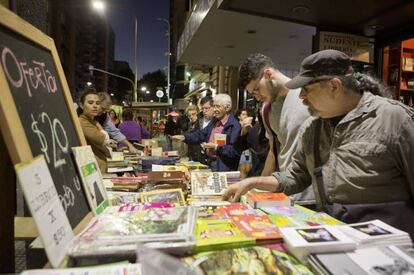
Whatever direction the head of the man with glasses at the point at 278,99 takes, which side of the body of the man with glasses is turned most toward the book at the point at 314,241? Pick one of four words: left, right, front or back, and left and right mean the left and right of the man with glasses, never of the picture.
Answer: left

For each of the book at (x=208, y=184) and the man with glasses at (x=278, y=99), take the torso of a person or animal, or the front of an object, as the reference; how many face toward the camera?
1

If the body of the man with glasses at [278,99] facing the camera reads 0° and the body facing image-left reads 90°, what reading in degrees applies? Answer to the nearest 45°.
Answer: approximately 90°

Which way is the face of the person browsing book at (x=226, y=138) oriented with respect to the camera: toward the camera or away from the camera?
toward the camera

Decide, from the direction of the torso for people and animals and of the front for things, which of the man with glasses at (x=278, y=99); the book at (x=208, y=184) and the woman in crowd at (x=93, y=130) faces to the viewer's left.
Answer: the man with glasses

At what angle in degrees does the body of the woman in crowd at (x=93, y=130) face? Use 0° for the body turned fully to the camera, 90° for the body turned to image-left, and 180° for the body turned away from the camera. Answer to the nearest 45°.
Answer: approximately 315°

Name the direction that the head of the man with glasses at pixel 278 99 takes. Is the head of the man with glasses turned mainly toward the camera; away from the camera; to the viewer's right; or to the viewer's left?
to the viewer's left

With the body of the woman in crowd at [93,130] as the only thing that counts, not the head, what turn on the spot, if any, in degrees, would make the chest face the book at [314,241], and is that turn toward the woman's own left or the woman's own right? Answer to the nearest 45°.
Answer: approximately 45° to the woman's own right

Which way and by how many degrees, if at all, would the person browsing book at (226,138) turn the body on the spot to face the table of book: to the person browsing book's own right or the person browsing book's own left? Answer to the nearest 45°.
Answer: approximately 45° to the person browsing book's own left

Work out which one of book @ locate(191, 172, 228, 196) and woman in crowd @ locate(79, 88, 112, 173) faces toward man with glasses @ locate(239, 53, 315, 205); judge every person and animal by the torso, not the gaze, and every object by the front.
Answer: the woman in crowd

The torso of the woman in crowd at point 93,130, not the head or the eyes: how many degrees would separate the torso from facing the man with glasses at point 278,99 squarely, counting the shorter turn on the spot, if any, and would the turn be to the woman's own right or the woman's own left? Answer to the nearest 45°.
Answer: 0° — they already face them

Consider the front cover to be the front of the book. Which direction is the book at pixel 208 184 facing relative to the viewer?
toward the camera

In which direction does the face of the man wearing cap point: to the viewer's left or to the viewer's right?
to the viewer's left

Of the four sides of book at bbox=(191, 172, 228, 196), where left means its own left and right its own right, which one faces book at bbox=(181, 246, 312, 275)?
front

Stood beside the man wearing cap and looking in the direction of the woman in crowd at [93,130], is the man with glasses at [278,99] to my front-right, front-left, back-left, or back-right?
front-right

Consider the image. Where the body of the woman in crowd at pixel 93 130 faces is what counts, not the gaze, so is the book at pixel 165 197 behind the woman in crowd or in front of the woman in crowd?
in front
